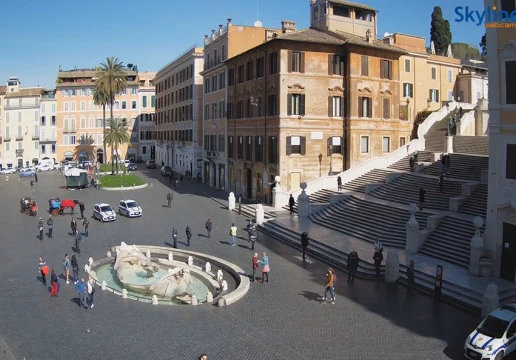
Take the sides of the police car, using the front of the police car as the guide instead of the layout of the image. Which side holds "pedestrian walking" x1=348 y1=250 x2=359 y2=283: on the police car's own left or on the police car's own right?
on the police car's own right

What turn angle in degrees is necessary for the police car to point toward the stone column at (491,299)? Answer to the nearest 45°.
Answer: approximately 135° to its right

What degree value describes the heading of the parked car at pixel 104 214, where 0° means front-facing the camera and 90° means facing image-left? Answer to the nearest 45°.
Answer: approximately 315°

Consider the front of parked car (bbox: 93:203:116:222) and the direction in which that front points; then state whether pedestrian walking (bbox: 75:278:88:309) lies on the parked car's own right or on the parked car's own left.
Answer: on the parked car's own right

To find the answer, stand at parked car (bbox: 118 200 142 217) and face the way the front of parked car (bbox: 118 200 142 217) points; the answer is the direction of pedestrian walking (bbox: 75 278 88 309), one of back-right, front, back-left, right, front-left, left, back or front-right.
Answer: front-right

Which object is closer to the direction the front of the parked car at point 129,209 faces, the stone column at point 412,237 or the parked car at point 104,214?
the stone column

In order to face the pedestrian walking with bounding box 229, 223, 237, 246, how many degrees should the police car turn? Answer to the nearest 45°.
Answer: approximately 90° to its right
